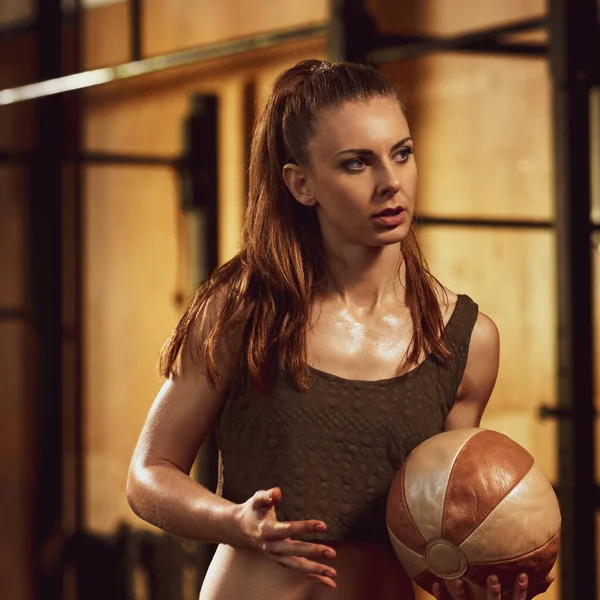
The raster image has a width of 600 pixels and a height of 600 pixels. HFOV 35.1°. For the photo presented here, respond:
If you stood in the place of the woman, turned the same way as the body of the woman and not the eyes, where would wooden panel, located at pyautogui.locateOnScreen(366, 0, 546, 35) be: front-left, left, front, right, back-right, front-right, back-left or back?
back-left

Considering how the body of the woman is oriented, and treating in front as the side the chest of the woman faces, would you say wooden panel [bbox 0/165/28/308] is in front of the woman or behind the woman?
behind

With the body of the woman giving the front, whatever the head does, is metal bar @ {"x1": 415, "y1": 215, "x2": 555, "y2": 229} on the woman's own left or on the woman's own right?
on the woman's own left

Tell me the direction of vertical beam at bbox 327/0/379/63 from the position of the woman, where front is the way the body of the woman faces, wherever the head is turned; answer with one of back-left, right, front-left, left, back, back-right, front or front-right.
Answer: back-left

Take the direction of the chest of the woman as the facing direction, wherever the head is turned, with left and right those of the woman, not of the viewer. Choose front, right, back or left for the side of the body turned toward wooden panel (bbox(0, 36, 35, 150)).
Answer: back

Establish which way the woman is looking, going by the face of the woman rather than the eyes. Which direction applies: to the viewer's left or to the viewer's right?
to the viewer's right

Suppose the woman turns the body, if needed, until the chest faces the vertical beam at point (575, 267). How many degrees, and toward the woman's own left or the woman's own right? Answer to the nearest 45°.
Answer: approximately 90° to the woman's own left

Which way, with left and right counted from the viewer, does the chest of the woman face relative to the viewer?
facing the viewer and to the right of the viewer
